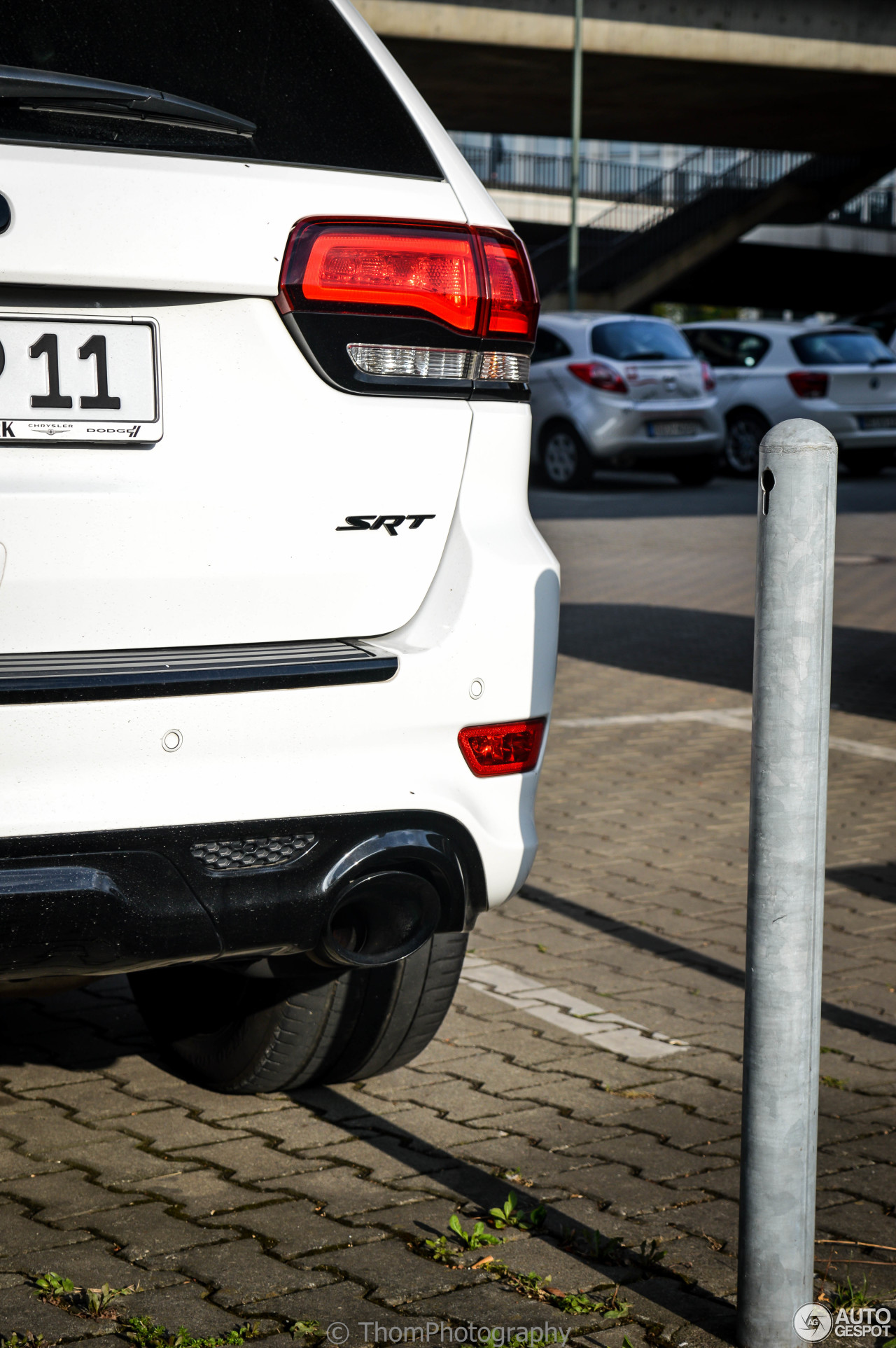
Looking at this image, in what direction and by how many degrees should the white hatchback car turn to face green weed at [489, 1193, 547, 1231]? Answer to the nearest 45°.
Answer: approximately 135° to its left

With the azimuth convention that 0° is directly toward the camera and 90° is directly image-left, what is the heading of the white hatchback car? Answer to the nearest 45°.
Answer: approximately 135°

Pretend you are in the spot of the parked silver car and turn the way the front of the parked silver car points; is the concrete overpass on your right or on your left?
on your right

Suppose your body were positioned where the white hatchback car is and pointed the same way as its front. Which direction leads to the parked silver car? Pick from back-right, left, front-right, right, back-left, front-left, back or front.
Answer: left

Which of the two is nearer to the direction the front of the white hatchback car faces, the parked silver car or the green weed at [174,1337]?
the parked silver car

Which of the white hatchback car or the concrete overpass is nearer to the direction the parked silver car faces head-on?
the concrete overpass

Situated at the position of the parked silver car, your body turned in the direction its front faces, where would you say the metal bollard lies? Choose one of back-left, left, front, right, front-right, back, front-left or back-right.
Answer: back-left

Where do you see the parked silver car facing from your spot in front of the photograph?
facing away from the viewer and to the left of the viewer

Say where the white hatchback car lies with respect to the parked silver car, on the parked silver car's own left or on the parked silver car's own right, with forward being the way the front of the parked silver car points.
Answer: on the parked silver car's own right

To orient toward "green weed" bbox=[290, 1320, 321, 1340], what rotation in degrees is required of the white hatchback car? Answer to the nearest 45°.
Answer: approximately 135° to its left

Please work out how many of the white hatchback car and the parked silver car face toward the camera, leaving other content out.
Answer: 0
